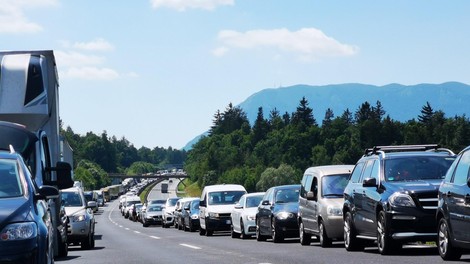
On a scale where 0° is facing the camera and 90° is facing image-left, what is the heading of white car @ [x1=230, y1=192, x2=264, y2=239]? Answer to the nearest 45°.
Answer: approximately 315°

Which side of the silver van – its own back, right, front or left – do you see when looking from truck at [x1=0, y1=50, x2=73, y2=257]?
right

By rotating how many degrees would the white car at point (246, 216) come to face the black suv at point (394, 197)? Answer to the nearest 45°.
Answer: approximately 45° to its right

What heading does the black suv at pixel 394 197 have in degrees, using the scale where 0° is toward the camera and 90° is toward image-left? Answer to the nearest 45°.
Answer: approximately 315°

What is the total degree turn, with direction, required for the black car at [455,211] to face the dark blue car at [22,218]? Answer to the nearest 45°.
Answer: approximately 90° to its right

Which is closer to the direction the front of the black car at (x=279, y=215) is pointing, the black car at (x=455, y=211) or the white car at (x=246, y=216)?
the black car

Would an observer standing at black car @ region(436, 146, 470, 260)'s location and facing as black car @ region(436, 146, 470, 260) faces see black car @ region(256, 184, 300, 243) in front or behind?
behind

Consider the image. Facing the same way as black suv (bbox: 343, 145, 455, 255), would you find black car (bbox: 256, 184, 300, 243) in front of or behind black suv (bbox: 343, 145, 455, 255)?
behind

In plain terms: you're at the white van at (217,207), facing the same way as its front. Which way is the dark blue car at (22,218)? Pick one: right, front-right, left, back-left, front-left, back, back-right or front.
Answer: front-right
